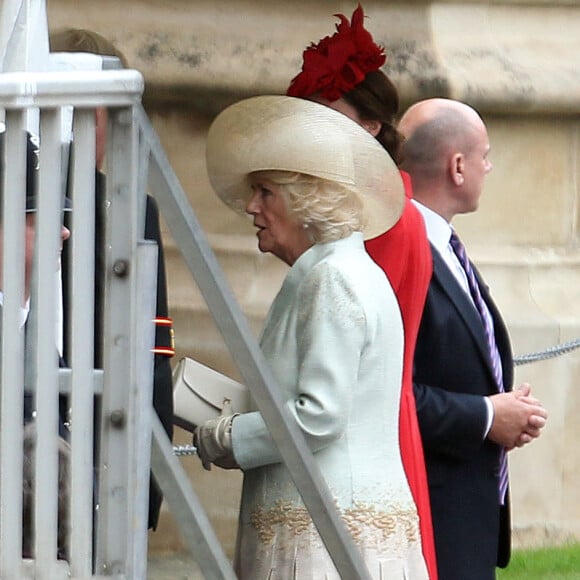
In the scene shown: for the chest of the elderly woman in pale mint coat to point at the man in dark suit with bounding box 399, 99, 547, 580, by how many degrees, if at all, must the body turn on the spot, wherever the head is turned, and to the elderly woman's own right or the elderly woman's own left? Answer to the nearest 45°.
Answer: approximately 135° to the elderly woman's own right

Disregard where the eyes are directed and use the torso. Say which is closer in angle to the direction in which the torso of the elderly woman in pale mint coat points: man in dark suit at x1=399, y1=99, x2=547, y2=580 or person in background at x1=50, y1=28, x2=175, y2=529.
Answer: the person in background

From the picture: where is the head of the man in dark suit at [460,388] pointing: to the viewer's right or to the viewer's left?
to the viewer's right

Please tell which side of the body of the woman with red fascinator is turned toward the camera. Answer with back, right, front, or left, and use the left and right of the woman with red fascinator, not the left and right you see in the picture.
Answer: left

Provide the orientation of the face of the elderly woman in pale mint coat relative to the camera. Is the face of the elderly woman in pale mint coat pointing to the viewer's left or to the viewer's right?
to the viewer's left

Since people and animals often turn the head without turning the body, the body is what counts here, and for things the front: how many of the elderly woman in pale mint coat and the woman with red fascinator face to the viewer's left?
2

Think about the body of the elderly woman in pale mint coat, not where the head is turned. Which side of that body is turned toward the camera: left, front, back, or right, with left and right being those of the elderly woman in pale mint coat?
left
